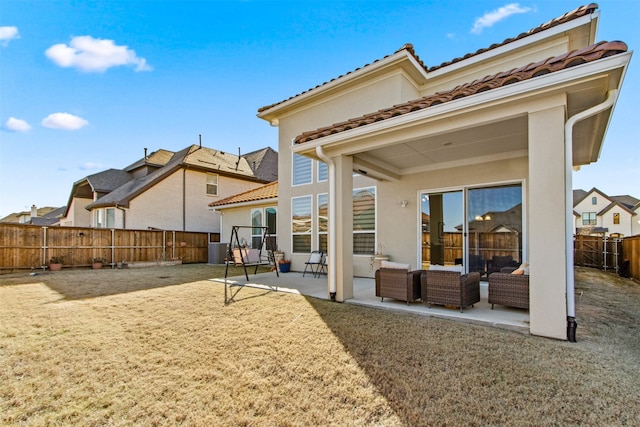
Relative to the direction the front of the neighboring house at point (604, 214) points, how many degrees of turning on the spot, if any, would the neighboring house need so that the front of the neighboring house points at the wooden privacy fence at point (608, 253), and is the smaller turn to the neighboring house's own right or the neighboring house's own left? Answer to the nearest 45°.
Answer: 0° — it already faces it

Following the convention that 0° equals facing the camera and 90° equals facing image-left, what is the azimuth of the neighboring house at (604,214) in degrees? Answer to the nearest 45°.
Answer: approximately 0°

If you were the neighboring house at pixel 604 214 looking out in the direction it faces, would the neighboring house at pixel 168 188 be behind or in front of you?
in front

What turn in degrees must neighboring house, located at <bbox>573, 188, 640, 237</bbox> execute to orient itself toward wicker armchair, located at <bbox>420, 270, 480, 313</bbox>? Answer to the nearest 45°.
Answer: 0° — it already faces it

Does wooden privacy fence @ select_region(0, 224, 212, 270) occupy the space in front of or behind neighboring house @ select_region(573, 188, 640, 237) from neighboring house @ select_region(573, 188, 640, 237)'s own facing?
in front
